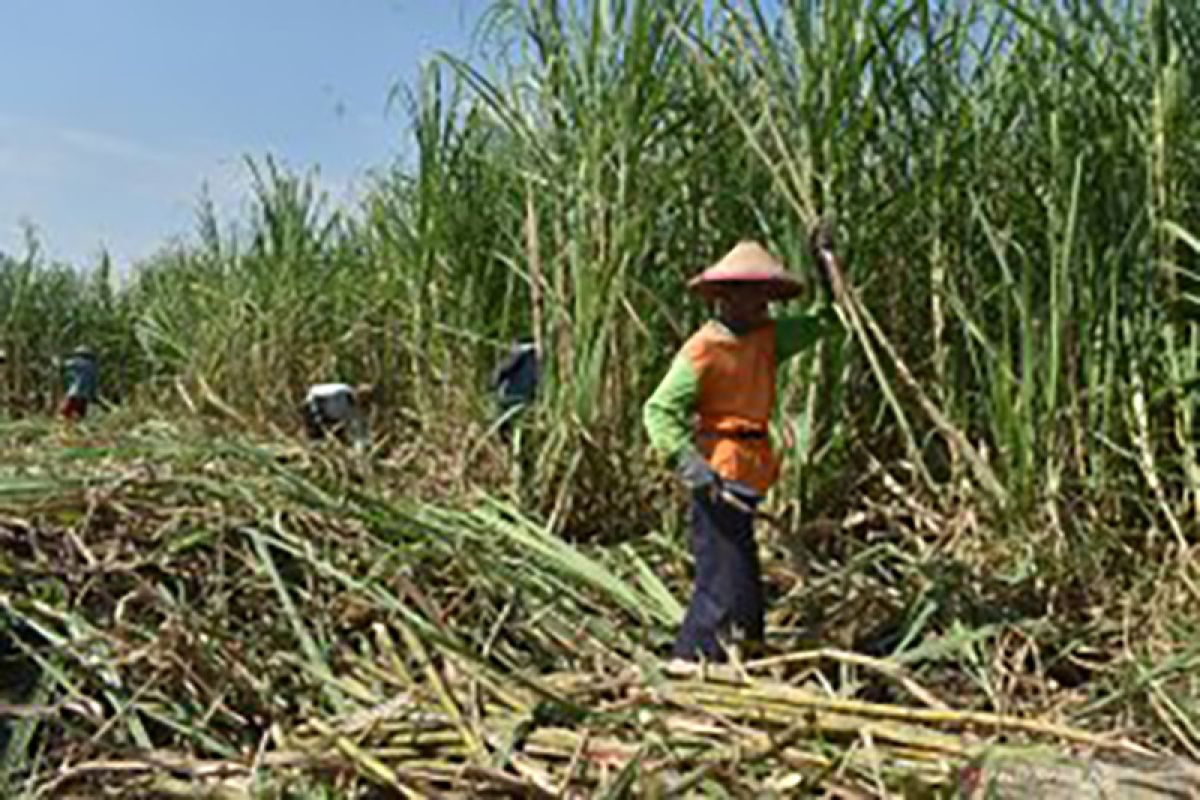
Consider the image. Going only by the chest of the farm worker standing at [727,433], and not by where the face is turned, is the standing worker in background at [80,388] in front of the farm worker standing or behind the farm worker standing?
behind

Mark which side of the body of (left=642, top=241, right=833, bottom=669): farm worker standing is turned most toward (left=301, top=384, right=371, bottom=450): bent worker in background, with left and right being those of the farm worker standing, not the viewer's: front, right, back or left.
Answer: back

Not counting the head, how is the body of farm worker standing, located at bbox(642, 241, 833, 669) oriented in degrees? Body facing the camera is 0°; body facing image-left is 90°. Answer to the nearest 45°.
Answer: approximately 315°

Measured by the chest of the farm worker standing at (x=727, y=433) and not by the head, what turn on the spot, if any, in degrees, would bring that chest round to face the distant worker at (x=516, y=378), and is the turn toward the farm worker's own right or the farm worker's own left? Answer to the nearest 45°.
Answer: approximately 180°
